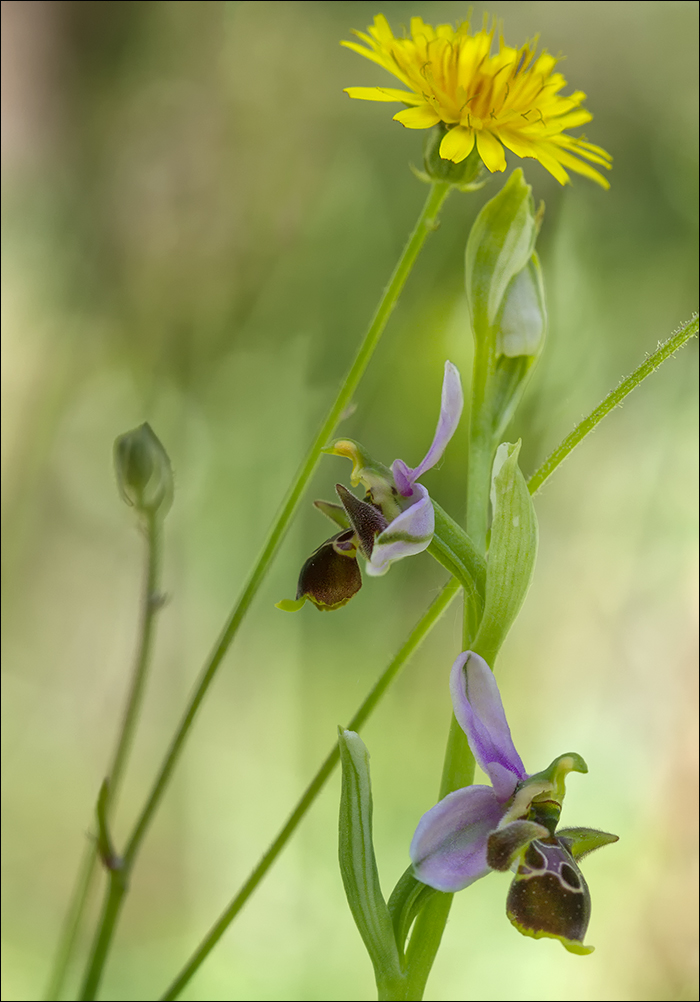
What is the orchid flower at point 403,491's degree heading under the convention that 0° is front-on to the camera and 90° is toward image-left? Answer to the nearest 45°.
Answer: approximately 90°

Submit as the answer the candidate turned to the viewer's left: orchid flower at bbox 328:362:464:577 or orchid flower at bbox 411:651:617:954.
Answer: orchid flower at bbox 328:362:464:577

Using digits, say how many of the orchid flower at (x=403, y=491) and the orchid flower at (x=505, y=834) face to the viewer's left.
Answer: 1

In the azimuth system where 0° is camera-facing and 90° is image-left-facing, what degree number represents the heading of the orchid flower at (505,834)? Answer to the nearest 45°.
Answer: approximately 315°
